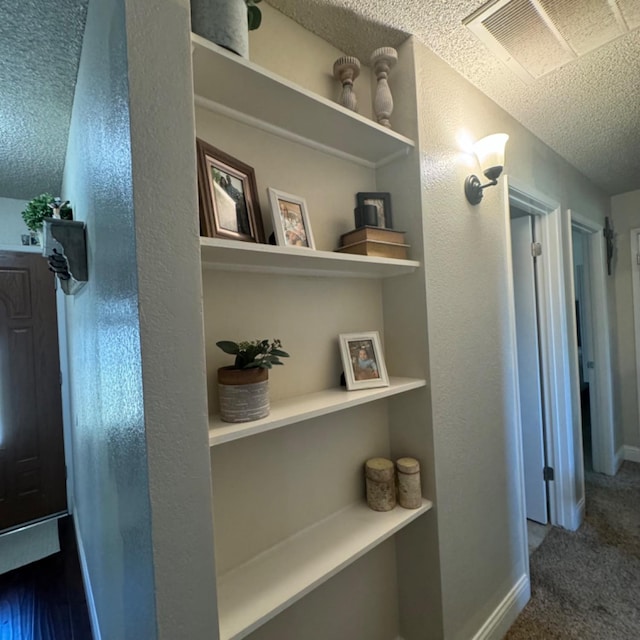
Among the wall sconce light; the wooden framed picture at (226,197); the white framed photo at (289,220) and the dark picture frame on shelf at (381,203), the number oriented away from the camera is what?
0

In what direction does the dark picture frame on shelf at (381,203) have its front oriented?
toward the camera

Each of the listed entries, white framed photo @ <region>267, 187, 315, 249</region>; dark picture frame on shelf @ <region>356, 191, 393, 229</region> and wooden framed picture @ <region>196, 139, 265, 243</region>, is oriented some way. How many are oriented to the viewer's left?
0

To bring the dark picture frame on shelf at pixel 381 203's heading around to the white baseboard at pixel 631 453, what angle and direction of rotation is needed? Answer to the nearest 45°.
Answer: approximately 135° to its left

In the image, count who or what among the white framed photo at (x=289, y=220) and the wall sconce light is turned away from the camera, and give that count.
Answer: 0

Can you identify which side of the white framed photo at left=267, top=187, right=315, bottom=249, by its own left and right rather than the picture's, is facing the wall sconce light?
left
